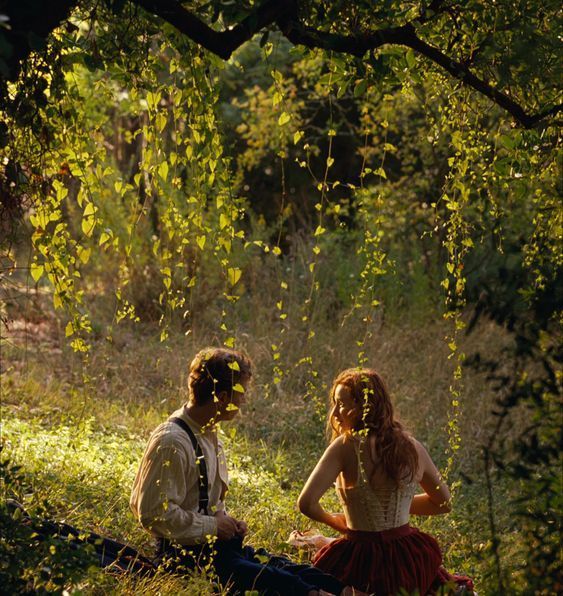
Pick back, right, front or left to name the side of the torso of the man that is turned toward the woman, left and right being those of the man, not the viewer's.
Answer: front

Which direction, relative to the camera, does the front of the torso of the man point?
to the viewer's right

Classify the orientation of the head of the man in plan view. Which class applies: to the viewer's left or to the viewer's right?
to the viewer's right

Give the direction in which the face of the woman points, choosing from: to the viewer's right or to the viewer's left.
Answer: to the viewer's left
